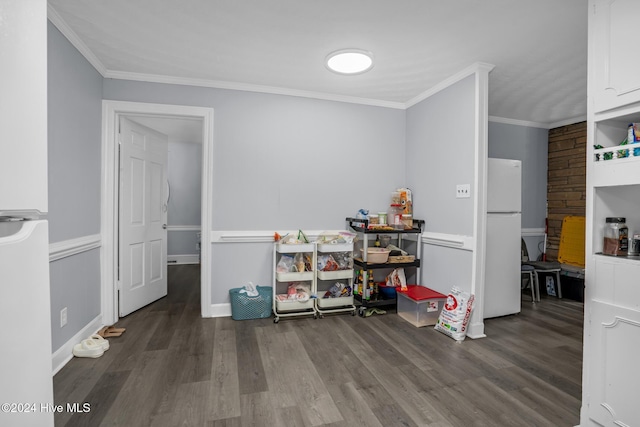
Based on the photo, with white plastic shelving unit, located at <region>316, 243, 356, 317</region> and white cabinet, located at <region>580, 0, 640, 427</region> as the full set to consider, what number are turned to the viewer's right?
0

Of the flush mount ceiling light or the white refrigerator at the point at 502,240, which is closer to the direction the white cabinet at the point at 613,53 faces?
the flush mount ceiling light

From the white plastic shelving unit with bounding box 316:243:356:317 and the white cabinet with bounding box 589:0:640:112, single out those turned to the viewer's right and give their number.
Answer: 0

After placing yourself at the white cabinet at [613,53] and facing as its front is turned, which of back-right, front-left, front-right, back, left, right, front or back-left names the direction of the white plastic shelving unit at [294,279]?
front-right

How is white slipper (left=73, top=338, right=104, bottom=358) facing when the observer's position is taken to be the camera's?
facing to the right of the viewer

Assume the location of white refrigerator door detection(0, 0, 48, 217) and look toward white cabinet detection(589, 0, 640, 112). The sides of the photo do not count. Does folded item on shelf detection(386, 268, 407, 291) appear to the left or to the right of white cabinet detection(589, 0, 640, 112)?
left

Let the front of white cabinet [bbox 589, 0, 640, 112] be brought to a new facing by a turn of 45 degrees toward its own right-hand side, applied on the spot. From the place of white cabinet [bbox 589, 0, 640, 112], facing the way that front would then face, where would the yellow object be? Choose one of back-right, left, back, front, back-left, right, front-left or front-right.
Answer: right

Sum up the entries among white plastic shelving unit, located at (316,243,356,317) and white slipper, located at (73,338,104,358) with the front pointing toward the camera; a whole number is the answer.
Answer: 1

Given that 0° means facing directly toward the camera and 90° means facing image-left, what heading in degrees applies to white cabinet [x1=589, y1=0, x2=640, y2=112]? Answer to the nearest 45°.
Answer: approximately 45°

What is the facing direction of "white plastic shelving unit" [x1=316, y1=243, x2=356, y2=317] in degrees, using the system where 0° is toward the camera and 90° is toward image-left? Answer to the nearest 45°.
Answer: approximately 0°

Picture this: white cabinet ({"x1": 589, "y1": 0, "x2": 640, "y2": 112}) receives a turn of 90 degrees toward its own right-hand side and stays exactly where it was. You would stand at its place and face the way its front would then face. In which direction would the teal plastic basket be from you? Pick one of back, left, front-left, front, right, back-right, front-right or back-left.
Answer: front-left

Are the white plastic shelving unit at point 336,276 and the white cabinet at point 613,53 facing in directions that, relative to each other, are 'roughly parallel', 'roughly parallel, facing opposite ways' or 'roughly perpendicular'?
roughly perpendicular
